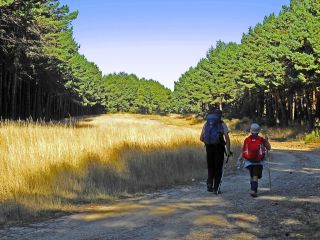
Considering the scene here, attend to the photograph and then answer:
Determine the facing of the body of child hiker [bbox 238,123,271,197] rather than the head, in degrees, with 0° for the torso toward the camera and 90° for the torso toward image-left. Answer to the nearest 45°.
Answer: approximately 180°

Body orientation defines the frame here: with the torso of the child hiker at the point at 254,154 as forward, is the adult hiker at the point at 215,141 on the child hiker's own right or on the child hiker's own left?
on the child hiker's own left
